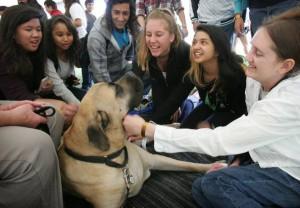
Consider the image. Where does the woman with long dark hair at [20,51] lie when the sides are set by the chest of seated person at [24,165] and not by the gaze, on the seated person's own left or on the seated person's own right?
on the seated person's own left

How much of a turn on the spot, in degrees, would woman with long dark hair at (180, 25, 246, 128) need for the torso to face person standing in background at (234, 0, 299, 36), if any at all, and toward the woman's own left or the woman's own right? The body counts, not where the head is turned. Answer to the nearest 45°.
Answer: approximately 180°

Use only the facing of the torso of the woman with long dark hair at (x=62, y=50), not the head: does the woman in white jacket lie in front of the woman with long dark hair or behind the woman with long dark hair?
in front

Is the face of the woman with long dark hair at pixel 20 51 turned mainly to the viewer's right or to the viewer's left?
to the viewer's right

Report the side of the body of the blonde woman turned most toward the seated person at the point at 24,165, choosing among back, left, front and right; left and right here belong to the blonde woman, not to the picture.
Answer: front

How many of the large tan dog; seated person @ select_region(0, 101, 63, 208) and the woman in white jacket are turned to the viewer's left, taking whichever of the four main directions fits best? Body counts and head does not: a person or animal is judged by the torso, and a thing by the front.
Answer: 1

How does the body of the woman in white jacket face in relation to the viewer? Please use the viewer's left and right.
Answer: facing to the left of the viewer

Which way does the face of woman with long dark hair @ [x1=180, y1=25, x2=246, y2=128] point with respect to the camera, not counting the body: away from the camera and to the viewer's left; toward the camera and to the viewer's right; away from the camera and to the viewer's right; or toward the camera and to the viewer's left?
toward the camera and to the viewer's left

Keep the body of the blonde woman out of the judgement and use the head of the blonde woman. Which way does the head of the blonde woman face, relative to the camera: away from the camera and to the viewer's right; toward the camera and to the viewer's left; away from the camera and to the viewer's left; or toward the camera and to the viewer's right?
toward the camera and to the viewer's left

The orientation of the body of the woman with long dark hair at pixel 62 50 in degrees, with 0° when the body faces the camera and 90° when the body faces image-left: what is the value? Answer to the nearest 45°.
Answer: approximately 315°

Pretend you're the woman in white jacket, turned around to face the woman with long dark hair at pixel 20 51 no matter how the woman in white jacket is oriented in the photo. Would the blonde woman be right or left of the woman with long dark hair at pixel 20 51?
right

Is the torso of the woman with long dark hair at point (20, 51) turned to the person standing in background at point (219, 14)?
no

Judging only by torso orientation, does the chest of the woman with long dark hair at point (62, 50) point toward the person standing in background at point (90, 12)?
no

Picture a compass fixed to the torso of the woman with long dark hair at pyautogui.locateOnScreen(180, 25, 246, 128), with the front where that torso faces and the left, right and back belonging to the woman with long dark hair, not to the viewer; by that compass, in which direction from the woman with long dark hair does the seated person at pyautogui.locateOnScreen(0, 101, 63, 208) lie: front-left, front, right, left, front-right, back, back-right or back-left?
front

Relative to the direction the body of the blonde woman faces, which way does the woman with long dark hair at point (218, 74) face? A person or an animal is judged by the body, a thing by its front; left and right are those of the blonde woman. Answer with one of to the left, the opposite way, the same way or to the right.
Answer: the same way
